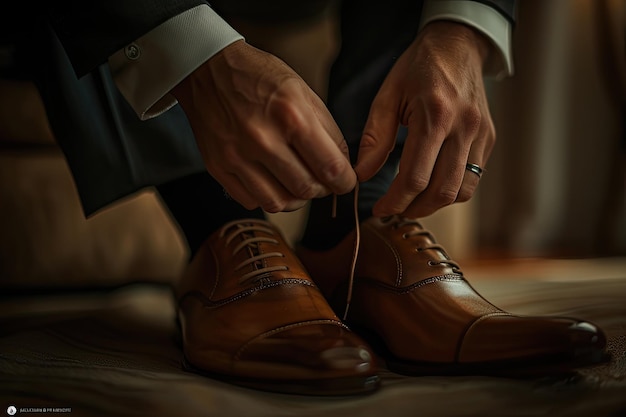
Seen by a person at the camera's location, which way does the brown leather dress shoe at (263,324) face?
facing the viewer and to the right of the viewer
